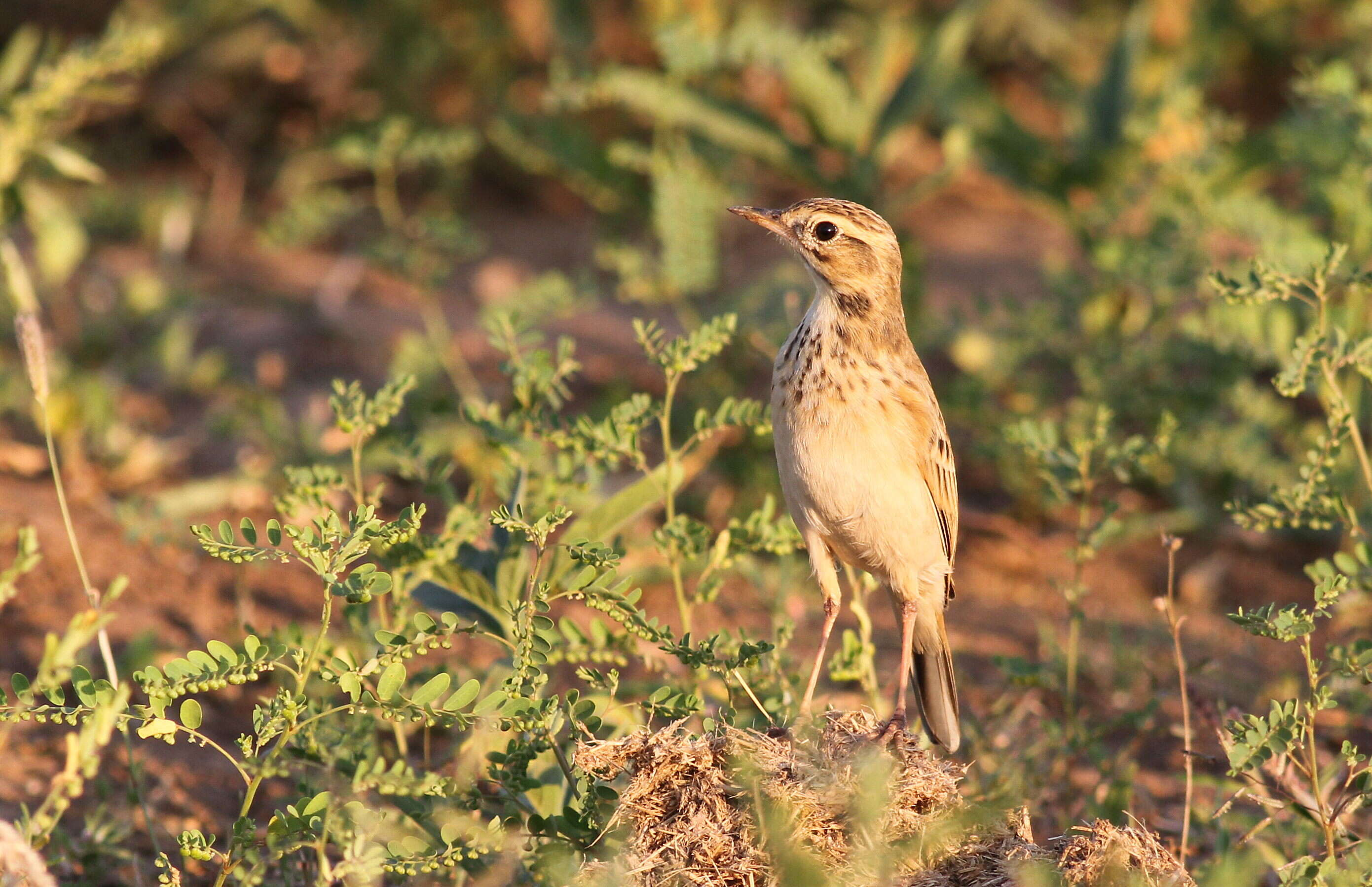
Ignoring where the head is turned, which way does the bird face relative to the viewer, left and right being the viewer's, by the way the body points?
facing the viewer and to the left of the viewer

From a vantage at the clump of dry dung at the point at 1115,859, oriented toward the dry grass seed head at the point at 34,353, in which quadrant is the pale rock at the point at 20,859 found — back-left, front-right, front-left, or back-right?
front-left

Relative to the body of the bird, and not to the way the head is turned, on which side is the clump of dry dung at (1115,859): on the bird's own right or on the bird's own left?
on the bird's own left

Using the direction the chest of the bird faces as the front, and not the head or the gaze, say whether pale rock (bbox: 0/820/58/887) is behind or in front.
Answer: in front

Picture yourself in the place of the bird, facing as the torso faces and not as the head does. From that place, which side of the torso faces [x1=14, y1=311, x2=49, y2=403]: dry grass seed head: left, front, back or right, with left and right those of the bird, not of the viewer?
front

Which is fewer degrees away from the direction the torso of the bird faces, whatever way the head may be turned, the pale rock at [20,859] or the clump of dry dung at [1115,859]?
the pale rock
